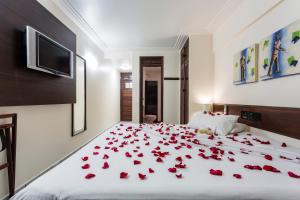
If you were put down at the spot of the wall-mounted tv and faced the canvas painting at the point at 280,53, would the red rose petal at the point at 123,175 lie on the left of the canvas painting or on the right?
right

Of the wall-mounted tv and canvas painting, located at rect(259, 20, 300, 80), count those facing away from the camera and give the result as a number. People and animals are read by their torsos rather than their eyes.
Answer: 0

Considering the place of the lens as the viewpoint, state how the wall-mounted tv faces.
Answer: facing the viewer and to the right of the viewer

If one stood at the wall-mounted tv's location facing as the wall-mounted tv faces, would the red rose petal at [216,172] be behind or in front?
in front

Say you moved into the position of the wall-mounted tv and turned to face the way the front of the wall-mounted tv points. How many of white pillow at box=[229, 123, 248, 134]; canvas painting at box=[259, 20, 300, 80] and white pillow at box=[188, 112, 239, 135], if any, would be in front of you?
3

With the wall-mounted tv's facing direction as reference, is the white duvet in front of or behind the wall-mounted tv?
in front

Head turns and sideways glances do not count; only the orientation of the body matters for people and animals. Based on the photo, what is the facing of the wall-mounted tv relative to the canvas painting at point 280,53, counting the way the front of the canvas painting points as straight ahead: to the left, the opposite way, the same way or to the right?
the opposite way

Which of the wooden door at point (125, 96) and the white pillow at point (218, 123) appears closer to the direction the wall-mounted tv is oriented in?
the white pillow

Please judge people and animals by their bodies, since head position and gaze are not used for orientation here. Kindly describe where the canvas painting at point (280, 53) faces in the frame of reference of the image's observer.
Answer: facing the viewer and to the left of the viewer
